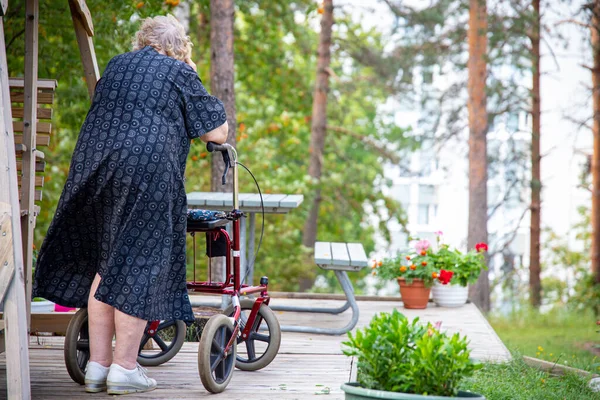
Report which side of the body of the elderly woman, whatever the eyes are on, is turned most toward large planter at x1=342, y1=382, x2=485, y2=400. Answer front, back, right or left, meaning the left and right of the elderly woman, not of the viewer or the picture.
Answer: right

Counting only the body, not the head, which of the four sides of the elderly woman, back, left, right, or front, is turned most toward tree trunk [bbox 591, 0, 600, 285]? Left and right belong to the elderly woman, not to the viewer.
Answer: front

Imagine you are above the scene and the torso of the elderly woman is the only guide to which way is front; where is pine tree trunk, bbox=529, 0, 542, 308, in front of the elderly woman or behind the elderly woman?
in front

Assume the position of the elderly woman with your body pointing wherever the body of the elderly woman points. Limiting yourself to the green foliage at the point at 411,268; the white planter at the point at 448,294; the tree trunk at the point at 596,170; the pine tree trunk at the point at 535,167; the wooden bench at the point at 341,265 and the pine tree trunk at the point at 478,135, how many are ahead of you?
6

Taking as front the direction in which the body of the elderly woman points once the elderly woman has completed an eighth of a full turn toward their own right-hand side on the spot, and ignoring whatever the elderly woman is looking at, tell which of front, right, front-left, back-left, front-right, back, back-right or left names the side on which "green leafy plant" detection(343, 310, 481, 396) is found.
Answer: front-right

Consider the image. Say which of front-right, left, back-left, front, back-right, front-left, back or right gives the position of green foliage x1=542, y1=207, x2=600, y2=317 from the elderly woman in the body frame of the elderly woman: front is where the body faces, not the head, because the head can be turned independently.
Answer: front

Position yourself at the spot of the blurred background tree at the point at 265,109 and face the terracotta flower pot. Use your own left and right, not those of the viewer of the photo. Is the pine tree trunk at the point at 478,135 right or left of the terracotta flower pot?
left

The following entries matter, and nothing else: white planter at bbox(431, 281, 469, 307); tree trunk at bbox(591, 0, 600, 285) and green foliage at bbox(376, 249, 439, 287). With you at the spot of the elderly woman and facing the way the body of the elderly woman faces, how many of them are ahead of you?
3

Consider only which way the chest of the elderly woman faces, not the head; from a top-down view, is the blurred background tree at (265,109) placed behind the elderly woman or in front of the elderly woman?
in front

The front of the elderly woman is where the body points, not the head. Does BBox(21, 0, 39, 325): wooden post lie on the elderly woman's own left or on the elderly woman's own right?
on the elderly woman's own left

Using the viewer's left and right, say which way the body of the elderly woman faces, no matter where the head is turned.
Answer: facing away from the viewer and to the right of the viewer

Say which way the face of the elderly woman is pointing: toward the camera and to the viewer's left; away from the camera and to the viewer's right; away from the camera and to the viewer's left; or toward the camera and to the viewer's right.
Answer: away from the camera and to the viewer's right

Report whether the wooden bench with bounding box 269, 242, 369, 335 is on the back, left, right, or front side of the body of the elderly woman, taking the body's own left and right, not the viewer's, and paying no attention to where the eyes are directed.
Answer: front

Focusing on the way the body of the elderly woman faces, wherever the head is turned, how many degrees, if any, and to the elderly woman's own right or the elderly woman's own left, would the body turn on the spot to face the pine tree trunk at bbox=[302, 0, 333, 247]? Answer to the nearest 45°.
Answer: approximately 45° to the elderly woman's own left

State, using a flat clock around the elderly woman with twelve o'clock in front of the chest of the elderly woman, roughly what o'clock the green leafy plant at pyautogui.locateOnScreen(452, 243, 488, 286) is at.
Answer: The green leafy plant is roughly at 12 o'clock from the elderly woman.
